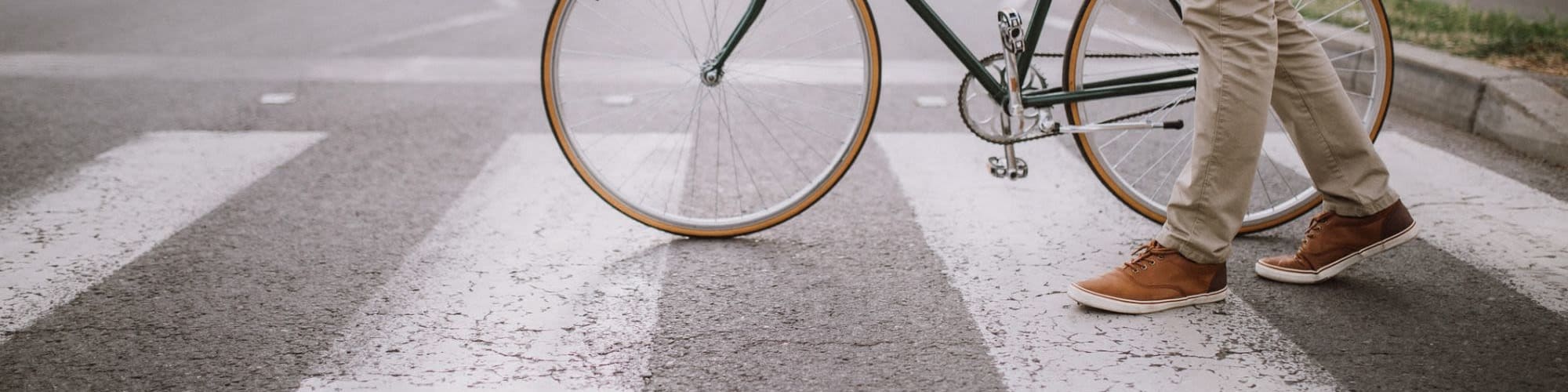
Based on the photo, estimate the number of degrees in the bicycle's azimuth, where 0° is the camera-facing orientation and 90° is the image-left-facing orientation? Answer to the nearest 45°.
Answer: approximately 90°
